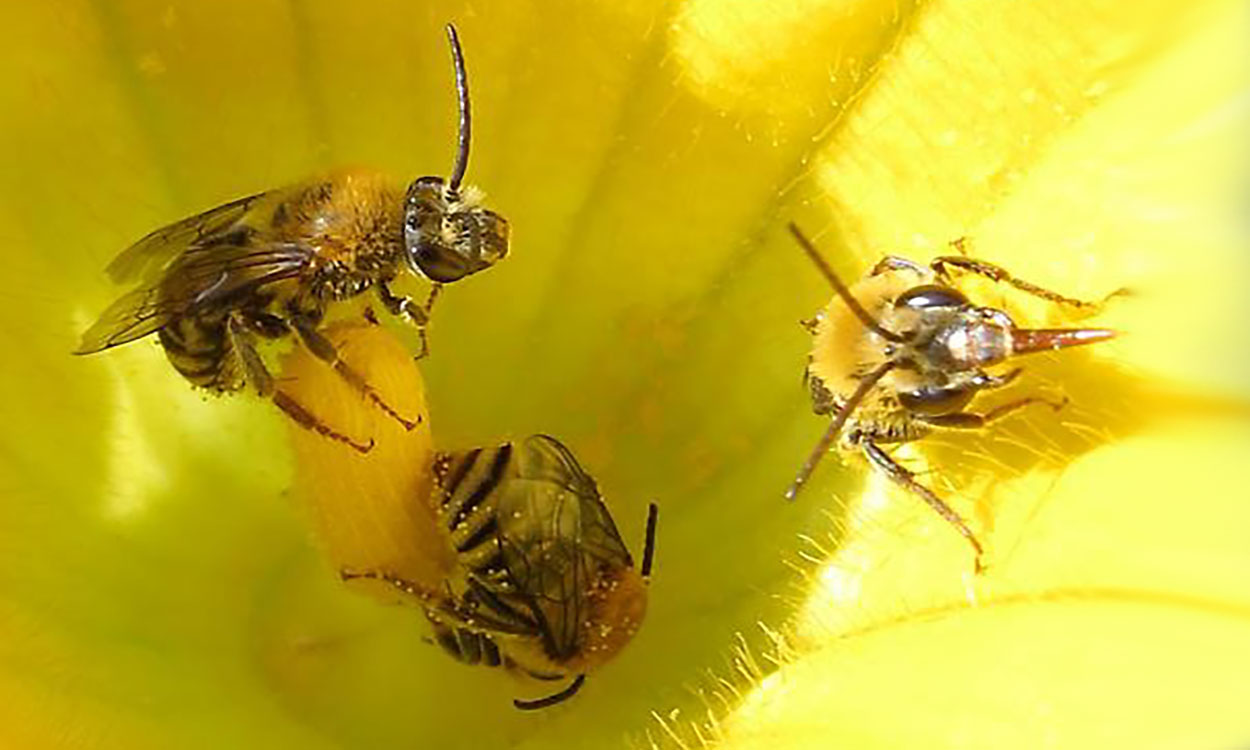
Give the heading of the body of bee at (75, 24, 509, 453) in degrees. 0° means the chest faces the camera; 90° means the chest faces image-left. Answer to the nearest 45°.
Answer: approximately 270°
